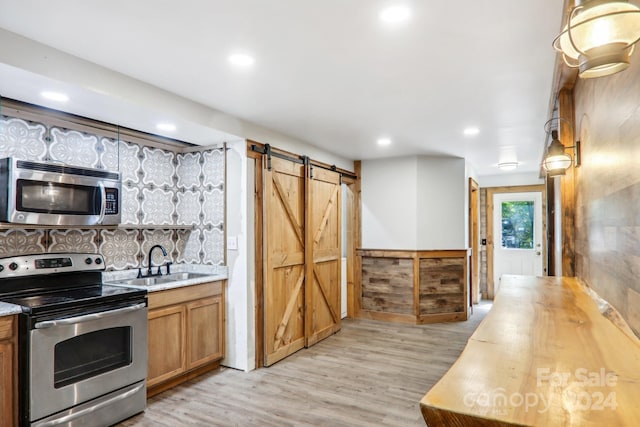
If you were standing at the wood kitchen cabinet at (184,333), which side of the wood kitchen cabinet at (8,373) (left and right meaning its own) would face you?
left

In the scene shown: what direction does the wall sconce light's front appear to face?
to the viewer's left

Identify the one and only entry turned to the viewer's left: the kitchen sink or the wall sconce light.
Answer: the wall sconce light

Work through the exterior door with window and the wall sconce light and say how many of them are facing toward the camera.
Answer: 1

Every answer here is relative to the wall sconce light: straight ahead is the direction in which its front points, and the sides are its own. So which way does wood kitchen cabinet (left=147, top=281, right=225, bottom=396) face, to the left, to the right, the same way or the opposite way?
the opposite way

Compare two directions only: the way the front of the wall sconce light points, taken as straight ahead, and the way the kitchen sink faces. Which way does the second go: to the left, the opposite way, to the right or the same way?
the opposite way

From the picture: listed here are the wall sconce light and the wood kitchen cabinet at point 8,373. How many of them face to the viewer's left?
1

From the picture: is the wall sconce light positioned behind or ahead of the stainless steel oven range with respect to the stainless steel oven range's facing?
ahead

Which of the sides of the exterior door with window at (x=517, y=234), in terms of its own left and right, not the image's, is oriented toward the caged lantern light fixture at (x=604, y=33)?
front
